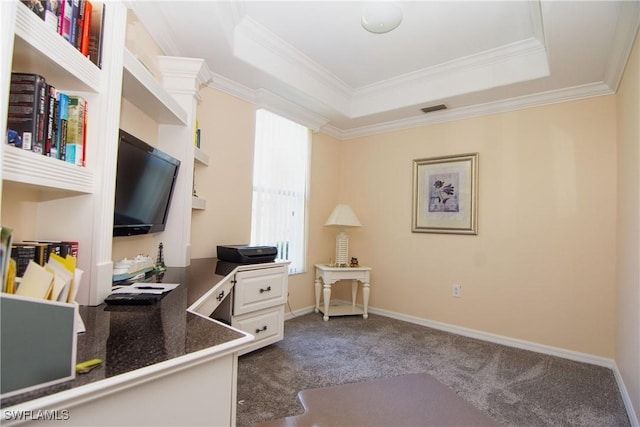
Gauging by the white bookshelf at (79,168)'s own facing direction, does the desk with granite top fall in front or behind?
in front

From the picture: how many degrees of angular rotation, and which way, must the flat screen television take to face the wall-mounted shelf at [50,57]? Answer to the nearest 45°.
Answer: approximately 45° to its right

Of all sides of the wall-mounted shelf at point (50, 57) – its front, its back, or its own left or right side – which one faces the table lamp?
left

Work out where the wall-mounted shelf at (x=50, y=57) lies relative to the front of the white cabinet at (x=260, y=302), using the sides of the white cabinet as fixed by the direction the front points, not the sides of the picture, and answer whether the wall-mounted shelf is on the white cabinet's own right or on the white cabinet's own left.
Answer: on the white cabinet's own right

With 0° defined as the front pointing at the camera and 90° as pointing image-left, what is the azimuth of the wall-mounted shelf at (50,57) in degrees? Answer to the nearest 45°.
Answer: approximately 315°

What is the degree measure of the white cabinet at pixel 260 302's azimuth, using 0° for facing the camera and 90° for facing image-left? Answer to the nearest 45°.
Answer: approximately 315°
